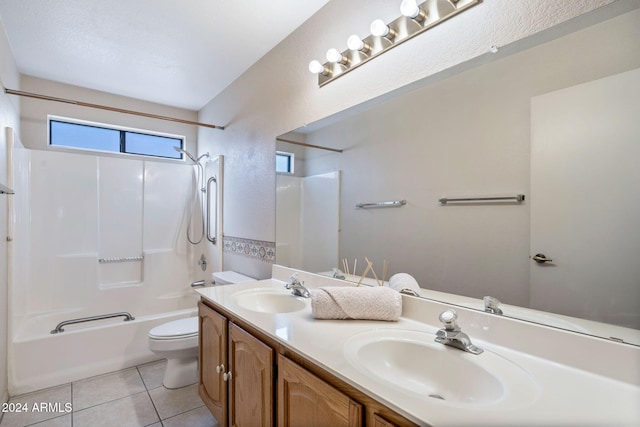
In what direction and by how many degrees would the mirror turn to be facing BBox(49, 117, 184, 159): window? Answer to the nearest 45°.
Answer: approximately 45° to its right

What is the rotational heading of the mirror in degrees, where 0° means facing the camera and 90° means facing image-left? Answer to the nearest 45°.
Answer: approximately 45°

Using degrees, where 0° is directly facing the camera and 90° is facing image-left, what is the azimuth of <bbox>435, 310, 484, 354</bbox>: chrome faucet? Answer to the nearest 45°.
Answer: approximately 45°

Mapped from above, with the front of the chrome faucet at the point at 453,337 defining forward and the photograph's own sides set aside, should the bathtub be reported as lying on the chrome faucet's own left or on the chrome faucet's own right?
on the chrome faucet's own right

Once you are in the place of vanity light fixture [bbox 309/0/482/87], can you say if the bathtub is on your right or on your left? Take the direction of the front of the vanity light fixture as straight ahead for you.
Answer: on your right

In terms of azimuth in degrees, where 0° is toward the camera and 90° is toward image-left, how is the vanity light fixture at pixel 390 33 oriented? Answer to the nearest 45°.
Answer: approximately 45°

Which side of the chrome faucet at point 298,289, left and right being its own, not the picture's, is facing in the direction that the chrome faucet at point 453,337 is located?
left

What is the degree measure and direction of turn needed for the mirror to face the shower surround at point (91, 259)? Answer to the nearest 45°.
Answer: approximately 45° to its right

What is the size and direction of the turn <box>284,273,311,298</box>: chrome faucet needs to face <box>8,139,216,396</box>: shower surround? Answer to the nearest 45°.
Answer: approximately 90° to its right

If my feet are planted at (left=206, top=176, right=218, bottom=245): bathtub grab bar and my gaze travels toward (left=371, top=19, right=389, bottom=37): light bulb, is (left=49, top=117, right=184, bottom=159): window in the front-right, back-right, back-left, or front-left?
back-right
